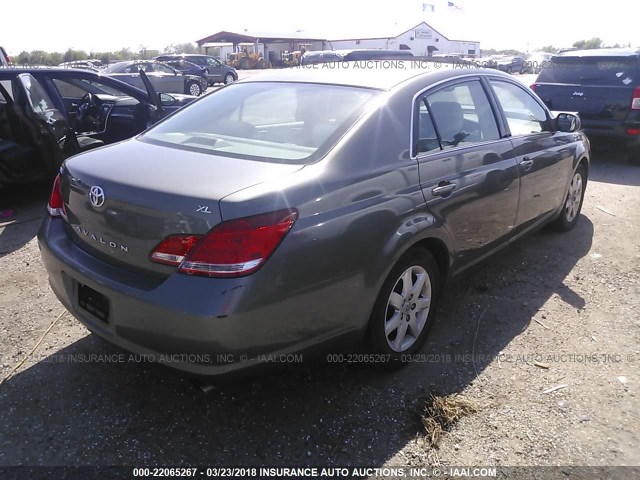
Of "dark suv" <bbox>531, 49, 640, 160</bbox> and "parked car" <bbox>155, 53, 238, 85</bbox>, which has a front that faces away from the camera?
the dark suv

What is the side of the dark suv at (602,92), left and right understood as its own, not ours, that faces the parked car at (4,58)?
left

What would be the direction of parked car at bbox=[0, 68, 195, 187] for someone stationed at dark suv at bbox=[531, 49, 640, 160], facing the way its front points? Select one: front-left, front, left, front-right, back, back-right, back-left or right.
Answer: back-left

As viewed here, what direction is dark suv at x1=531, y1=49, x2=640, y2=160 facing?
away from the camera

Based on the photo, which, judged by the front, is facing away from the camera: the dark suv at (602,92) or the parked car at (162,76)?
the dark suv

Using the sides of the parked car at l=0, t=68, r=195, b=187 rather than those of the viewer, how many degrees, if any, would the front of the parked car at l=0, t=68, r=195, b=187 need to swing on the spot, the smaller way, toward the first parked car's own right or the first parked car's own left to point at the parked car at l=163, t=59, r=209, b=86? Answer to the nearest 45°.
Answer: approximately 45° to the first parked car's own left

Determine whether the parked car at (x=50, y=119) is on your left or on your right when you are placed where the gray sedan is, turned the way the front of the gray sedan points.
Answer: on your left

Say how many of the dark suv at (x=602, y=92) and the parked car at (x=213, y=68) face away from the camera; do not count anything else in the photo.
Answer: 1

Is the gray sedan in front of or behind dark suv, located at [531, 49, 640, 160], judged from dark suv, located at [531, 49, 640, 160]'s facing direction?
behind

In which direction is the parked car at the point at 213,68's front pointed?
to the viewer's right
